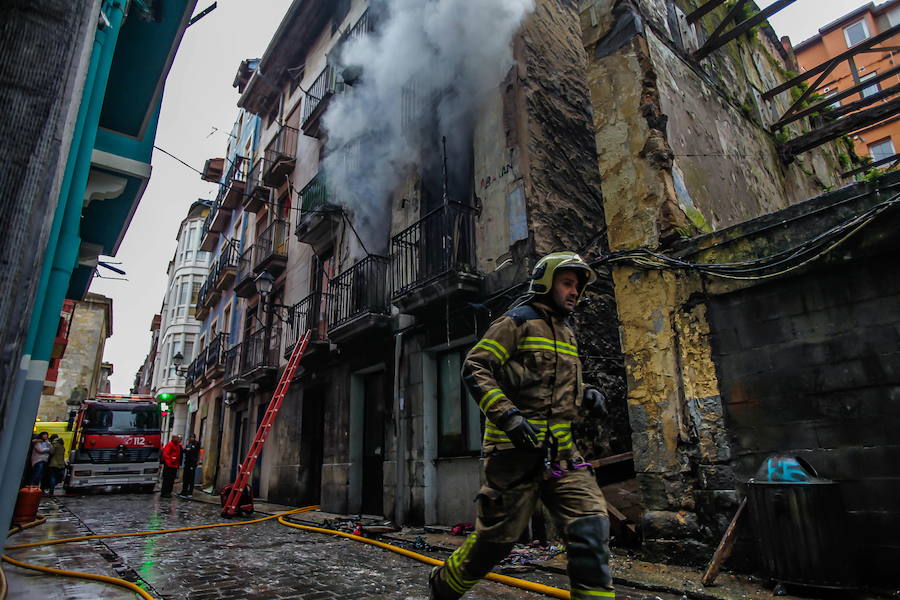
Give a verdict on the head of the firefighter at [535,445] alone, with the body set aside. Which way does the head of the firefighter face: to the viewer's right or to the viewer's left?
to the viewer's right

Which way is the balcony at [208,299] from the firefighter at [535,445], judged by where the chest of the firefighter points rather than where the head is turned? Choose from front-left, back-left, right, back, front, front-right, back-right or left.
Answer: back

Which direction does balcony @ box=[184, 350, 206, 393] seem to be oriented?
to the viewer's left

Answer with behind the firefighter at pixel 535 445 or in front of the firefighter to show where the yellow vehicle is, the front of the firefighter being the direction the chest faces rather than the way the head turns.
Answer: behind

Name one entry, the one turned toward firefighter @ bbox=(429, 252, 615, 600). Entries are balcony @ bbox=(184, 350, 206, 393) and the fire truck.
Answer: the fire truck

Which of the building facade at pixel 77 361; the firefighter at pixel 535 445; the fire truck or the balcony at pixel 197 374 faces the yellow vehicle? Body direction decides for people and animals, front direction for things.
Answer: the balcony
